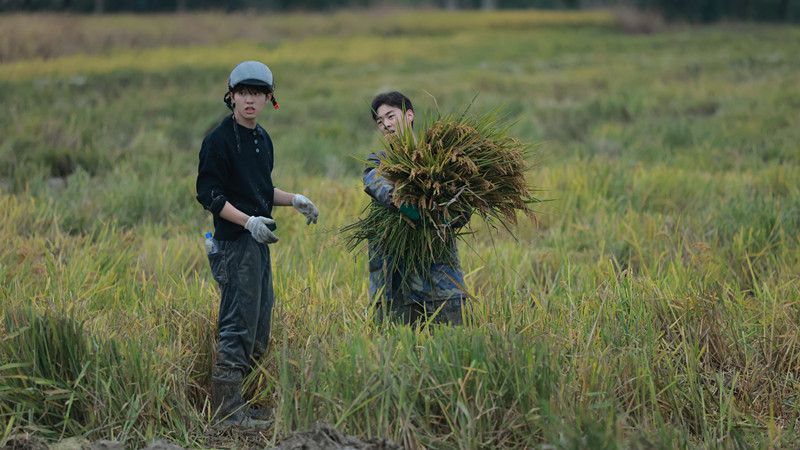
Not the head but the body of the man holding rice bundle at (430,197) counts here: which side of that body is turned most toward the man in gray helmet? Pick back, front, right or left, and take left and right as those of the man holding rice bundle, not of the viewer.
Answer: right

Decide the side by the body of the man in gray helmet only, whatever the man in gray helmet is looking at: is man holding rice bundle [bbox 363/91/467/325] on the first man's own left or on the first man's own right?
on the first man's own left

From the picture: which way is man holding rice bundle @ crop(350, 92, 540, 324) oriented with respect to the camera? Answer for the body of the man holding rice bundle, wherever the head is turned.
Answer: toward the camera

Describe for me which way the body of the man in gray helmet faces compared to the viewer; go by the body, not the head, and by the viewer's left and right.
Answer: facing the viewer and to the right of the viewer

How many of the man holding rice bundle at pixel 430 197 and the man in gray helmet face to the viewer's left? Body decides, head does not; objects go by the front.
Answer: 0
